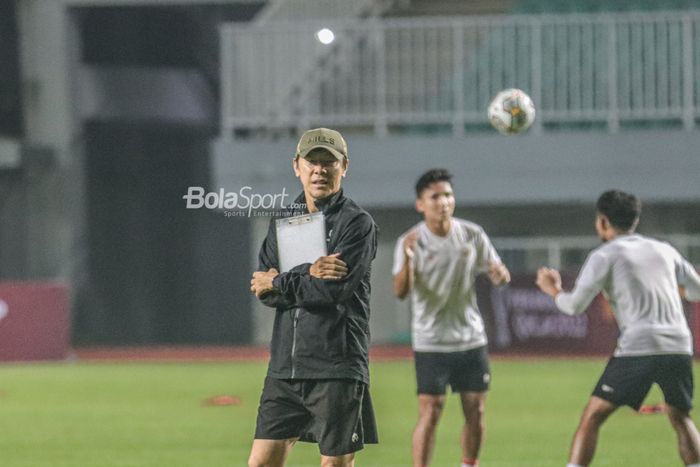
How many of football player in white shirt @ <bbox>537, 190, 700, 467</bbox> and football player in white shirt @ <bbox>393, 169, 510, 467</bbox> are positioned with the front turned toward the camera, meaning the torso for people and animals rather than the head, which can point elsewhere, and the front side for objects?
1

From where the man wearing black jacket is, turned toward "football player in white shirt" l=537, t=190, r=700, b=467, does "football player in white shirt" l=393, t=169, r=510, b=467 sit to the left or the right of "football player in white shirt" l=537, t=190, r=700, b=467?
left

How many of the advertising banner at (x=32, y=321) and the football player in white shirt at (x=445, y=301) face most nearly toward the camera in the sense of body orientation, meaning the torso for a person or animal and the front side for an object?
2

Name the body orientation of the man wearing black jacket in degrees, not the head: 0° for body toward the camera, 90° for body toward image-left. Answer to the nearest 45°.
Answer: approximately 45°

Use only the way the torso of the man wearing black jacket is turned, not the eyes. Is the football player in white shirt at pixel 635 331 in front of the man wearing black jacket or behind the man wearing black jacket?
behind

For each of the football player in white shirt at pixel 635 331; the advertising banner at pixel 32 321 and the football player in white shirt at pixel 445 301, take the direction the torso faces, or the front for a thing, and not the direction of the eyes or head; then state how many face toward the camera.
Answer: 2

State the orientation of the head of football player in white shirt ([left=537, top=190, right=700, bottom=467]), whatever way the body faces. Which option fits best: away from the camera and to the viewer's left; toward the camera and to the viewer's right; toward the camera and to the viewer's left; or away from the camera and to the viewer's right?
away from the camera and to the viewer's left

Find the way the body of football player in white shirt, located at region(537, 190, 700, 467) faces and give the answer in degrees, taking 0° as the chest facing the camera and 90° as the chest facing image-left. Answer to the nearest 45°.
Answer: approximately 135°

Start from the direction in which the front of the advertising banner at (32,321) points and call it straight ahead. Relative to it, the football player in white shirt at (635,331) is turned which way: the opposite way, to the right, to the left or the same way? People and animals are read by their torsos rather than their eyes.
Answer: the opposite way
